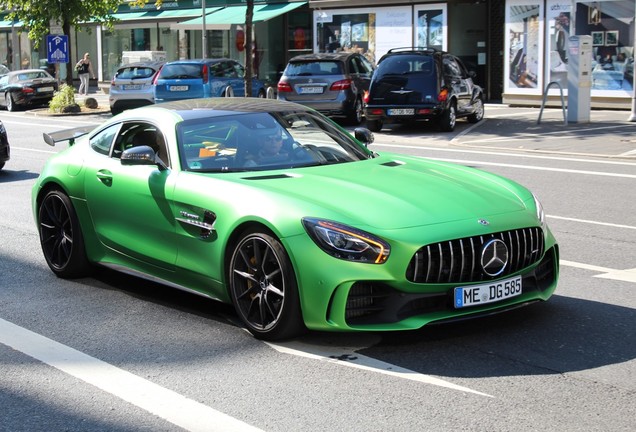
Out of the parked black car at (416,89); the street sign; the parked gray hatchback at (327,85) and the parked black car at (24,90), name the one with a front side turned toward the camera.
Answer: the street sign

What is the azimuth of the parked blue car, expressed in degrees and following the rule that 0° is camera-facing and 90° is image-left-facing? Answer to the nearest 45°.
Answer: approximately 225°

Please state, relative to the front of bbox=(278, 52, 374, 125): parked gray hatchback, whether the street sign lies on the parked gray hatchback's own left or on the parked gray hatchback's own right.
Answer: on the parked gray hatchback's own left

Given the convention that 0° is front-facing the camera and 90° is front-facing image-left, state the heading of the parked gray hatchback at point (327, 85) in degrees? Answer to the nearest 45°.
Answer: approximately 225°

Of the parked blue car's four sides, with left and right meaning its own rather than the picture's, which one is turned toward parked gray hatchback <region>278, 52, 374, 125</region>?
right

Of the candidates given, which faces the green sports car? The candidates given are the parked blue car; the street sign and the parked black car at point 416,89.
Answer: the street sign

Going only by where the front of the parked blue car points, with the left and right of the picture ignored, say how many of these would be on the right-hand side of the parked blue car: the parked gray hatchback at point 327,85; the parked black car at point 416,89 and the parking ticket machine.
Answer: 3

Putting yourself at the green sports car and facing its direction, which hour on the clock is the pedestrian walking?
The pedestrian walking is roughly at 7 o'clock from the green sports car.

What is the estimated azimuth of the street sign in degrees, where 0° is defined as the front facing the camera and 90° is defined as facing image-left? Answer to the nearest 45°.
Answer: approximately 0°

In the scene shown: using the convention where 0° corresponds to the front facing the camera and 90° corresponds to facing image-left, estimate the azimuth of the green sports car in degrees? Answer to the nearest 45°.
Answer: approximately 315°

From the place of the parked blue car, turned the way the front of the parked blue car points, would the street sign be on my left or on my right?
on my left

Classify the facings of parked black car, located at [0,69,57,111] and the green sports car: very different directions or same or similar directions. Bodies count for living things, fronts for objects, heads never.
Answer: very different directions
